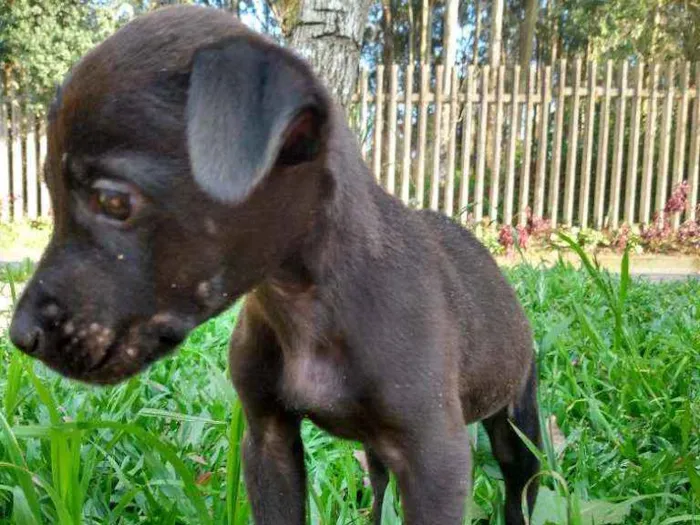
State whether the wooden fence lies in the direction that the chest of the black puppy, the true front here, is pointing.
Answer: no

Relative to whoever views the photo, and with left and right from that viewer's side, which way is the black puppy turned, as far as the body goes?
facing the viewer and to the left of the viewer
